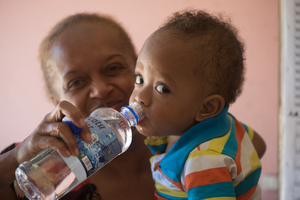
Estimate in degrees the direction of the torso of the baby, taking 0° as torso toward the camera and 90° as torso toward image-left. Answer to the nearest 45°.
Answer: approximately 90°

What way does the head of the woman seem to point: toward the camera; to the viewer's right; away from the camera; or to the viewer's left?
toward the camera

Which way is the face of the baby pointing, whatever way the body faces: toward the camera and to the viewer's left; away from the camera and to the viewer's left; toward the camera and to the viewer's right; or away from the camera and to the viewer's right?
toward the camera and to the viewer's left

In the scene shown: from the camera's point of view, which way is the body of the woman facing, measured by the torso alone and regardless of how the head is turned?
toward the camera
